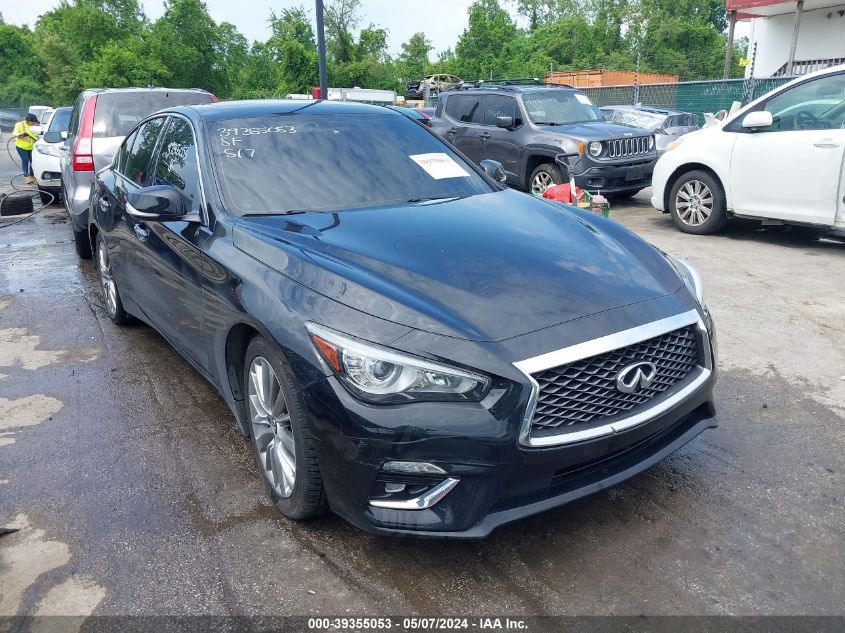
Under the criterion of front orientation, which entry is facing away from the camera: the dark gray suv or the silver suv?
the silver suv

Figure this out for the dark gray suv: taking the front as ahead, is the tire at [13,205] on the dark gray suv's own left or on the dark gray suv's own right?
on the dark gray suv's own right

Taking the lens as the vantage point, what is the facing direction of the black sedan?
facing the viewer and to the right of the viewer

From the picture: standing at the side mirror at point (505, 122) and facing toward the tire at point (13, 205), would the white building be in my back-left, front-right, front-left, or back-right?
back-right

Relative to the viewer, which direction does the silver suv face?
away from the camera

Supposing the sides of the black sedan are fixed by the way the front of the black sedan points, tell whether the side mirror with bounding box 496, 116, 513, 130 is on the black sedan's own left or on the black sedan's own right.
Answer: on the black sedan's own left

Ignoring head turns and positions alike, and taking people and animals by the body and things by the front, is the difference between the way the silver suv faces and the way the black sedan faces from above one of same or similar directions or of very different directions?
very different directions

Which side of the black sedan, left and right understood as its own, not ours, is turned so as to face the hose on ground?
back

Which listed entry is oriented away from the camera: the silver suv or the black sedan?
the silver suv

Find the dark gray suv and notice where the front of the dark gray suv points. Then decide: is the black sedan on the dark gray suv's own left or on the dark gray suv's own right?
on the dark gray suv's own right

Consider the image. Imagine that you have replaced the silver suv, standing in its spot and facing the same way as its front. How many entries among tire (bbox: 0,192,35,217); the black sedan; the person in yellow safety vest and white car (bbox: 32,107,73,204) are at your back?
1

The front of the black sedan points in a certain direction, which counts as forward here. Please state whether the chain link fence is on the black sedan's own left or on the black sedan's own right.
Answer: on the black sedan's own left

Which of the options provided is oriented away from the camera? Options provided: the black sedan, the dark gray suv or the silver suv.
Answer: the silver suv
